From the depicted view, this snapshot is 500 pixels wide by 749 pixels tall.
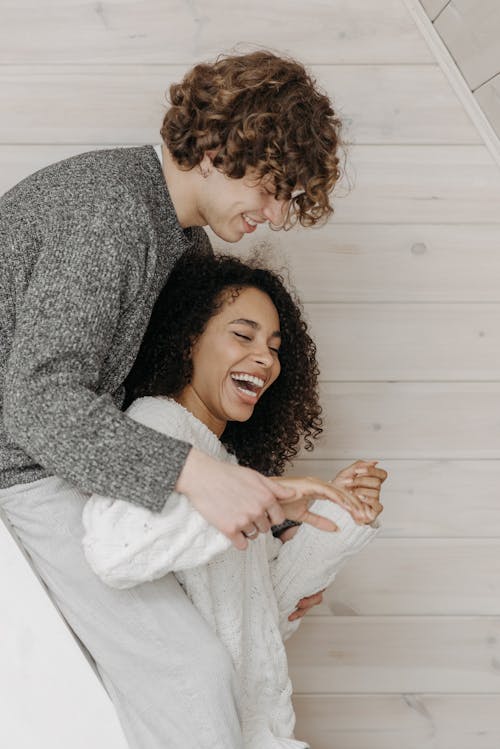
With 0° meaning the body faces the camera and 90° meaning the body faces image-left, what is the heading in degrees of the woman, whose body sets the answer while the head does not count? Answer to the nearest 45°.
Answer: approximately 315°

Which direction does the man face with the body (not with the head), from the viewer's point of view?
to the viewer's right
